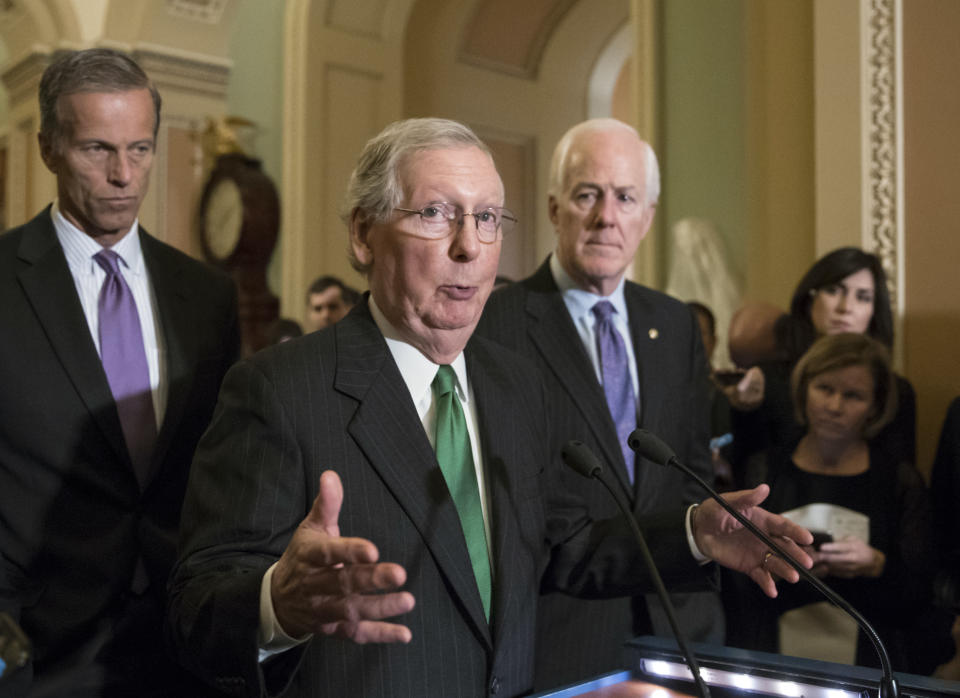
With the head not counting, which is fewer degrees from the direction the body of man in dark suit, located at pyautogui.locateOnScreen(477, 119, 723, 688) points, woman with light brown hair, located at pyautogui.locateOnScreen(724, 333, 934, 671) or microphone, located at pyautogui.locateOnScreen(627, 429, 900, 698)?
the microphone

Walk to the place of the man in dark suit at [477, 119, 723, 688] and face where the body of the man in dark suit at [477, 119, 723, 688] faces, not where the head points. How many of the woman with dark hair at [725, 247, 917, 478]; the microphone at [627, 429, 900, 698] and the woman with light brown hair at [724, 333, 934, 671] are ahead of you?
1

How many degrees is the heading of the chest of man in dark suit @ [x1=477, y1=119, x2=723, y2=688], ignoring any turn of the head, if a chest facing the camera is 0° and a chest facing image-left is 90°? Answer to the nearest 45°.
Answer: approximately 0°

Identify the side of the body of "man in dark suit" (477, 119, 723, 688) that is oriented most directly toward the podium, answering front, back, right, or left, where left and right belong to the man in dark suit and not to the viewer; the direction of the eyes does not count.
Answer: front

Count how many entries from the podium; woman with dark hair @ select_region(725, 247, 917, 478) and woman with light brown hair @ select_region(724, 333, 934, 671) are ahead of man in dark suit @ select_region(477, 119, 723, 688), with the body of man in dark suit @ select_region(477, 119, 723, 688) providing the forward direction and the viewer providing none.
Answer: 1

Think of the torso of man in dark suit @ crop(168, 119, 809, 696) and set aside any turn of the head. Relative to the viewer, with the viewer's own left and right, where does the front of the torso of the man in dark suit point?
facing the viewer and to the right of the viewer

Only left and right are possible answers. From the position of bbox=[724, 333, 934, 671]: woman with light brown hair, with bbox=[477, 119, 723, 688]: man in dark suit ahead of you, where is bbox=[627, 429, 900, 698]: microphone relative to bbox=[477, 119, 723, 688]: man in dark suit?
left

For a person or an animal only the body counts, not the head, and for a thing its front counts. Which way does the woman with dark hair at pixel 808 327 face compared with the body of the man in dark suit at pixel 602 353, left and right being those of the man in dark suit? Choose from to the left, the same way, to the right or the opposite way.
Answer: the same way

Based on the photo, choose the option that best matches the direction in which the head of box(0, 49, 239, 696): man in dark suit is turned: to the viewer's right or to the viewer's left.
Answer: to the viewer's right

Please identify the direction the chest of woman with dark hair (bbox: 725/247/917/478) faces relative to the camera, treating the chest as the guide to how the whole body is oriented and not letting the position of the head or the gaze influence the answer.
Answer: toward the camera

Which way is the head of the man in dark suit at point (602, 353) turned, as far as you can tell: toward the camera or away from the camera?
toward the camera

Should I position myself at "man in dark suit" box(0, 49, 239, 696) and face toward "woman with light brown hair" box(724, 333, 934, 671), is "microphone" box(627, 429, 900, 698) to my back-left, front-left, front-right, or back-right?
front-right

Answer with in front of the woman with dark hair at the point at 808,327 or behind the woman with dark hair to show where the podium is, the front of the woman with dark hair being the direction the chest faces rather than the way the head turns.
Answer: in front

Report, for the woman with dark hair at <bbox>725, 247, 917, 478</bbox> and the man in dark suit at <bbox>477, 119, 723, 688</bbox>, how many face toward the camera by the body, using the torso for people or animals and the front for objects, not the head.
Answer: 2

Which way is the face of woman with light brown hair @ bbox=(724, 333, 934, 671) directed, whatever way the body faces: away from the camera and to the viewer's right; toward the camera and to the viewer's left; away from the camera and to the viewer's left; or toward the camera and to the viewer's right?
toward the camera and to the viewer's left
